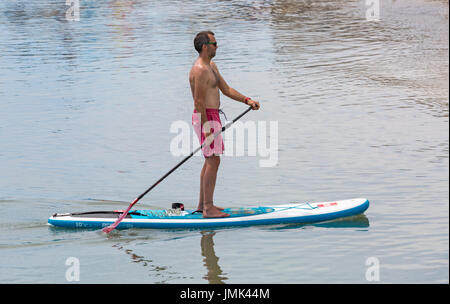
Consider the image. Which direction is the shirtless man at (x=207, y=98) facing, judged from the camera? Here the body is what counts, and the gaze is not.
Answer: to the viewer's right

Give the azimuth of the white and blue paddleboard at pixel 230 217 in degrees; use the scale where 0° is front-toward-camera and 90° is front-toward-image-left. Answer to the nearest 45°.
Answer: approximately 270°

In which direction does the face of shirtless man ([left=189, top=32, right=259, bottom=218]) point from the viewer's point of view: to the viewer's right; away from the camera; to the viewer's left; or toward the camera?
to the viewer's right
